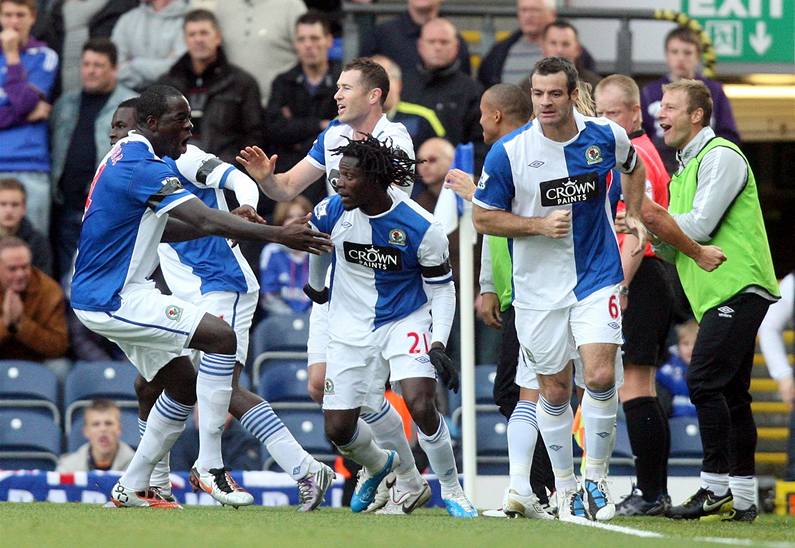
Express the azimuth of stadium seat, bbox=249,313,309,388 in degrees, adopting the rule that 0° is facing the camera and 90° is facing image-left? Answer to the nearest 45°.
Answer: approximately 0°

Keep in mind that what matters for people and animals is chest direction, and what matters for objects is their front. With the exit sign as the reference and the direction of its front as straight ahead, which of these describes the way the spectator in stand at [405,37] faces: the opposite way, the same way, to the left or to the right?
the same way

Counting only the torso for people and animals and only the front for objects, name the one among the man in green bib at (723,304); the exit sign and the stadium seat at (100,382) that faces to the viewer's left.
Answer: the man in green bib

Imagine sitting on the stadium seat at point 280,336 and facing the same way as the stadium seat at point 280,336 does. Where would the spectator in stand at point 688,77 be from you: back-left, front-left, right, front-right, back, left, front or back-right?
left

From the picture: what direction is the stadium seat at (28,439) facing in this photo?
toward the camera

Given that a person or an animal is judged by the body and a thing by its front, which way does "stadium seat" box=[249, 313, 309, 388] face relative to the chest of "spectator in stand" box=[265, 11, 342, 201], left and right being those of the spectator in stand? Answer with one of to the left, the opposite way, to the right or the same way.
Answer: the same way

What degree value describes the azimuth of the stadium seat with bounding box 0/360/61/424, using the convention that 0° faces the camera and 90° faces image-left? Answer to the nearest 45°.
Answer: approximately 0°

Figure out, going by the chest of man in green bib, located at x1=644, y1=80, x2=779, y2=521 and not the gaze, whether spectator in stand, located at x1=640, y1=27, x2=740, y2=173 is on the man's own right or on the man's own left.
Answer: on the man's own right

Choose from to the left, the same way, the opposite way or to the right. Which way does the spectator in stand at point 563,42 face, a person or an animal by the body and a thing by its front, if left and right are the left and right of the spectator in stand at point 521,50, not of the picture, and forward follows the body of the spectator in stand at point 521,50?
the same way

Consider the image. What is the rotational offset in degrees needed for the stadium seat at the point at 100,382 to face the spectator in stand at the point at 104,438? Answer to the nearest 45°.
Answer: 0° — it already faces them

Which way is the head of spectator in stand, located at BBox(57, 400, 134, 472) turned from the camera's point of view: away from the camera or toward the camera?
toward the camera

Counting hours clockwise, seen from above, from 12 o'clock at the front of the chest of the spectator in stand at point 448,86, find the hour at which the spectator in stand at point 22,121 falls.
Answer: the spectator in stand at point 22,121 is roughly at 3 o'clock from the spectator in stand at point 448,86.

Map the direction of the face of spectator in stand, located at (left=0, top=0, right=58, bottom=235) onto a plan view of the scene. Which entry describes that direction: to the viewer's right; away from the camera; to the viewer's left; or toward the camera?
toward the camera

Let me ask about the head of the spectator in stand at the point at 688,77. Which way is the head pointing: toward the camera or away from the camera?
toward the camera

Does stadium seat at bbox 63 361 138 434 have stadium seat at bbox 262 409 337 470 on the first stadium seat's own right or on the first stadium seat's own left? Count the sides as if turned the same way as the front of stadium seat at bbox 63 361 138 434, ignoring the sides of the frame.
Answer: on the first stadium seat's own left

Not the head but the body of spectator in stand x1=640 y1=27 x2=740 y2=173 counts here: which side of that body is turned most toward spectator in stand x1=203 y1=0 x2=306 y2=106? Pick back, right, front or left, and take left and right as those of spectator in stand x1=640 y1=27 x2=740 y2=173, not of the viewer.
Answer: right

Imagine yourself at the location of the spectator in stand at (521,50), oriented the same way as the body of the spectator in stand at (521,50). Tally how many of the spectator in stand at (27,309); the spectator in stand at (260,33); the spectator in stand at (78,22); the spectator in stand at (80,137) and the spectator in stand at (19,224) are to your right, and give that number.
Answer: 5
